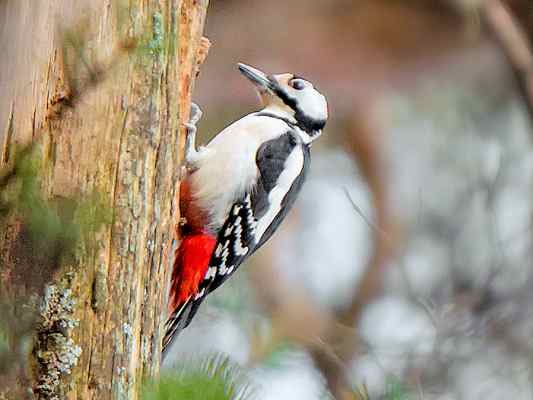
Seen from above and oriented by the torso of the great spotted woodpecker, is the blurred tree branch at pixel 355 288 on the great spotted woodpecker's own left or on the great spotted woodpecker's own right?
on the great spotted woodpecker's own right

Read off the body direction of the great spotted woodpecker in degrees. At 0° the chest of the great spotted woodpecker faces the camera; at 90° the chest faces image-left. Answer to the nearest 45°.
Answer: approximately 90°

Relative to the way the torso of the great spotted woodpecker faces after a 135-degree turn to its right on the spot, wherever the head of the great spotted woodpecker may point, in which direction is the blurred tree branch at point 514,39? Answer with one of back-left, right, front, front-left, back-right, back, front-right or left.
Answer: front
